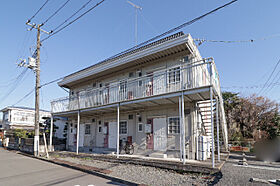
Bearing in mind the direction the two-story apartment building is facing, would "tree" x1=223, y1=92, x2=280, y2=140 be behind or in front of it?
behind

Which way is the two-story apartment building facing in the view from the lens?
facing the viewer and to the left of the viewer
